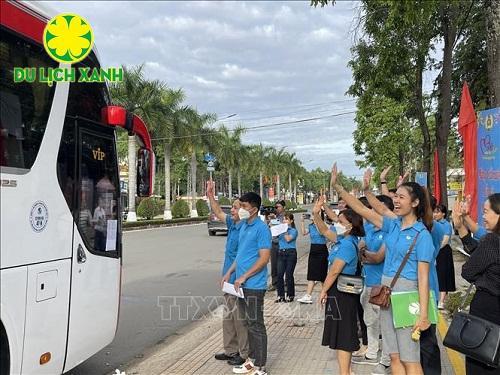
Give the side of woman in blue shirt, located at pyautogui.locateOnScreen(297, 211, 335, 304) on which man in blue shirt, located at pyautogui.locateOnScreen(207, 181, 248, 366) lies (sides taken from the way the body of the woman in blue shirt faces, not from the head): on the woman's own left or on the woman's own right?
on the woman's own left

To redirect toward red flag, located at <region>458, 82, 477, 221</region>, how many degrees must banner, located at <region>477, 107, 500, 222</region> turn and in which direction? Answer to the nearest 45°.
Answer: approximately 135° to its right

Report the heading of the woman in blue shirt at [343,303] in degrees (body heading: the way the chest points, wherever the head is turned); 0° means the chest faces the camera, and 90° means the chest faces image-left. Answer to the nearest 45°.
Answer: approximately 90°

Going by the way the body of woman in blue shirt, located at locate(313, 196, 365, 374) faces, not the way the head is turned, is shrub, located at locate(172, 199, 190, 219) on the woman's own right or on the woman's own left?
on the woman's own right

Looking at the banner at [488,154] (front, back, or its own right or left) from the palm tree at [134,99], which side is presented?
right

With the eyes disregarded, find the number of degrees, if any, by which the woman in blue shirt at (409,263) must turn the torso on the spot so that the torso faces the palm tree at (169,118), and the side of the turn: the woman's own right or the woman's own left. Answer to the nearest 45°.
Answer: approximately 90° to the woman's own right

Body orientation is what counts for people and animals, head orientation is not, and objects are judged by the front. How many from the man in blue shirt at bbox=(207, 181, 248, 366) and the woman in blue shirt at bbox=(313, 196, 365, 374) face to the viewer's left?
2

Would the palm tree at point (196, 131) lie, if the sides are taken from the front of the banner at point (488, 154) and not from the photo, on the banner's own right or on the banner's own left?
on the banner's own right

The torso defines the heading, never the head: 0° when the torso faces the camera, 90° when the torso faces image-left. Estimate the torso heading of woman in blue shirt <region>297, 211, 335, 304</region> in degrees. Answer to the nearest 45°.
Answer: approximately 90°

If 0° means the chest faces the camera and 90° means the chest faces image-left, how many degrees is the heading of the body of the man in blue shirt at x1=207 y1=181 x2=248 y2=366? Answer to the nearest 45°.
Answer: approximately 90°
